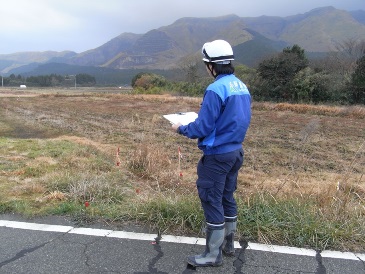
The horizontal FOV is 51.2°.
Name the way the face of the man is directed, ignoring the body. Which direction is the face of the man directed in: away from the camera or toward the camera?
away from the camera

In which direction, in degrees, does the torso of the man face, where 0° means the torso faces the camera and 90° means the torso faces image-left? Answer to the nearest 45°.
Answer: approximately 135°
